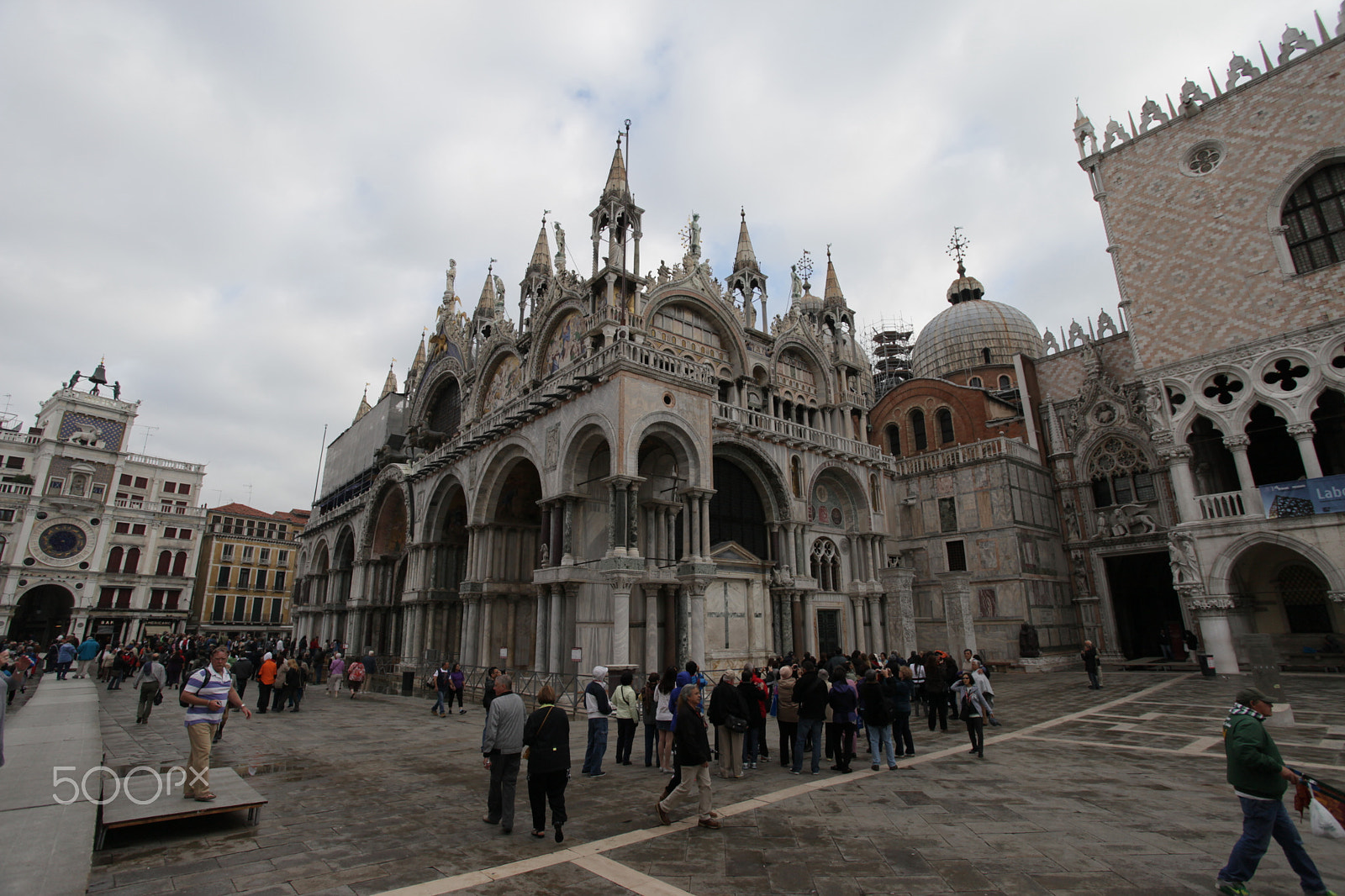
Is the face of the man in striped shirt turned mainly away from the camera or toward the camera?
toward the camera

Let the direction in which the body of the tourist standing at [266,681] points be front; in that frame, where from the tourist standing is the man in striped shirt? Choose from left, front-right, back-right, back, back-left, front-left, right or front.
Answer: back

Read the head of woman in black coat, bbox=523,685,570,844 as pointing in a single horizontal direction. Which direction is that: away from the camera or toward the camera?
away from the camera

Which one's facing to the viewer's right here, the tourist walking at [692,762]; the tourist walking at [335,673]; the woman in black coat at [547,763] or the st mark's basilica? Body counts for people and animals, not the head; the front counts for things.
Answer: the tourist walking at [692,762]

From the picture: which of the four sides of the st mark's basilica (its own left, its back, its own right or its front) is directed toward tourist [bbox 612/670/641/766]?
front

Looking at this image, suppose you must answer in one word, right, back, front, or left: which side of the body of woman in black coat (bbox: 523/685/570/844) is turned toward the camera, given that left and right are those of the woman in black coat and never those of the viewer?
back

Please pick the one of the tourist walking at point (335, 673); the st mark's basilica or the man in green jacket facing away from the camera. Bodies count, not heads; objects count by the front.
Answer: the tourist walking

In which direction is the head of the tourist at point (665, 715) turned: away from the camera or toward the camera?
away from the camera

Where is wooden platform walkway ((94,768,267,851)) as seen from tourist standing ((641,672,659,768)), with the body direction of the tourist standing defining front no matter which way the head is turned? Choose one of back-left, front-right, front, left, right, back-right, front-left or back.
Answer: back-left

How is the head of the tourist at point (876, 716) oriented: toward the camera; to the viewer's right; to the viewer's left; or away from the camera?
away from the camera

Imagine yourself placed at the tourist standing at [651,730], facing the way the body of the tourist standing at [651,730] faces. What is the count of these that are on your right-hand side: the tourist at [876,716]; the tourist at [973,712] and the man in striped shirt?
2

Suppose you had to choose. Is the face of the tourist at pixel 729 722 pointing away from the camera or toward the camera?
away from the camera
